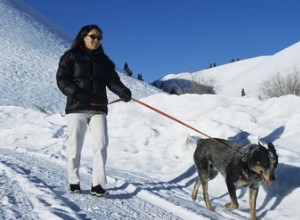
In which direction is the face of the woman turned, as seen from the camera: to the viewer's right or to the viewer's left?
to the viewer's right

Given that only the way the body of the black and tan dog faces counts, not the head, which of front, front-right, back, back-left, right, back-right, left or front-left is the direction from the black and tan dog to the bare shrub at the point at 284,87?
back-left

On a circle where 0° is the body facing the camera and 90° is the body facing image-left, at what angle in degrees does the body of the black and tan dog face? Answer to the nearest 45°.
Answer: approximately 315°
